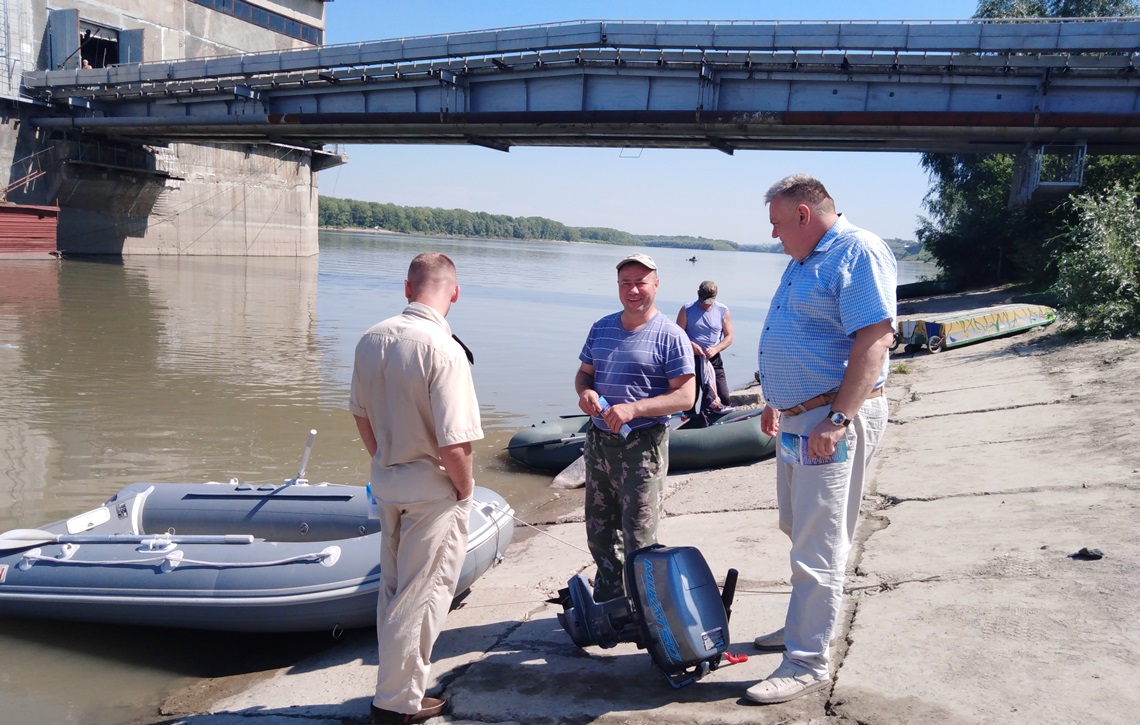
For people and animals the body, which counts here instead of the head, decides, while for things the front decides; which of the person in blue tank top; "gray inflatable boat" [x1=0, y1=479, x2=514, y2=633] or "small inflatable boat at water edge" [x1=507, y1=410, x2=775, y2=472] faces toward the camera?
the person in blue tank top

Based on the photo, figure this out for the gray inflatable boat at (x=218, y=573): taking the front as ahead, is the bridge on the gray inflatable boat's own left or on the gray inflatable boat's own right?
on the gray inflatable boat's own left

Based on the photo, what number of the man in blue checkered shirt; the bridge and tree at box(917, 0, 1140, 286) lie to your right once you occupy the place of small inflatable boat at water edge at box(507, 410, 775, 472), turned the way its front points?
1

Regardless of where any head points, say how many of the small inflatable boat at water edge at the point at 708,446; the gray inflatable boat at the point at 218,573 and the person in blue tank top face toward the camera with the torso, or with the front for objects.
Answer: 1

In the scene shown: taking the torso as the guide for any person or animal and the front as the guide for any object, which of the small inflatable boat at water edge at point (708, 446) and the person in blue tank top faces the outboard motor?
the person in blue tank top

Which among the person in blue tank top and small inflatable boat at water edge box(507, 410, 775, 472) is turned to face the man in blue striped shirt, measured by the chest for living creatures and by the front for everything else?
the person in blue tank top

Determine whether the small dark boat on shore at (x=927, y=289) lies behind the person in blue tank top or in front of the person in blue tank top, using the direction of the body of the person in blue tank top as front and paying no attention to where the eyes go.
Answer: behind

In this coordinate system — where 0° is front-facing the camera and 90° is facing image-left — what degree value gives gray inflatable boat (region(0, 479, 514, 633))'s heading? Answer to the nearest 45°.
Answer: approximately 270°

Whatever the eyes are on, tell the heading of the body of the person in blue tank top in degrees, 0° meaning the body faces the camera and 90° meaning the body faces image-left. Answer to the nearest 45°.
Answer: approximately 0°

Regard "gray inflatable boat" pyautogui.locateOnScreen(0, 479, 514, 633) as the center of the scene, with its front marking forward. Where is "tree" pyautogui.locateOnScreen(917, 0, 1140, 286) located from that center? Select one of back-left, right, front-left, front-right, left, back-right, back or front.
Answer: front-left

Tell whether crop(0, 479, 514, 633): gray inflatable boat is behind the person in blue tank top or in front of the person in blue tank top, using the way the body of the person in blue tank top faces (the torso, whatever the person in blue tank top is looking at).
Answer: in front
